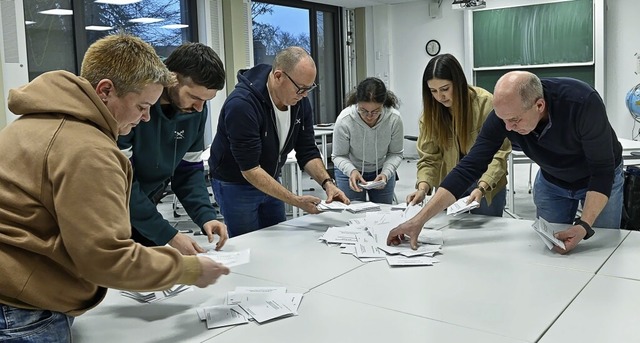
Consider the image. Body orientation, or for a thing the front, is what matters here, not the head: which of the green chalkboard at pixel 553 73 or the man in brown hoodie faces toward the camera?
the green chalkboard

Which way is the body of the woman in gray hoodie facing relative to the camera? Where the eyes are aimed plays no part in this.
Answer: toward the camera

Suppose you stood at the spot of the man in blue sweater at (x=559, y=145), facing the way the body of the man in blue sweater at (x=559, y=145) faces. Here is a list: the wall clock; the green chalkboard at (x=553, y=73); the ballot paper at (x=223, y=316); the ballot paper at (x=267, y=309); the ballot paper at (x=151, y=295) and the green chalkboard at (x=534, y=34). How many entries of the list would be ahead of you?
3

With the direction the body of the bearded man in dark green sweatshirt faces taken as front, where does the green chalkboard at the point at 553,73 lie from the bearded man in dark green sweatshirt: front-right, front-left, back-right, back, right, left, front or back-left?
left

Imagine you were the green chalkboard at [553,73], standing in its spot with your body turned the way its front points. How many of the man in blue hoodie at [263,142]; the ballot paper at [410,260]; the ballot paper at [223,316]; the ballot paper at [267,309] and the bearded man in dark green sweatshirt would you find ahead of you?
5

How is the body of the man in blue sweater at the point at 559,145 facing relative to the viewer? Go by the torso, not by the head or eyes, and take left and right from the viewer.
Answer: facing the viewer and to the left of the viewer

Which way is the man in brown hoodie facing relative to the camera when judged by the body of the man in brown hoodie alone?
to the viewer's right

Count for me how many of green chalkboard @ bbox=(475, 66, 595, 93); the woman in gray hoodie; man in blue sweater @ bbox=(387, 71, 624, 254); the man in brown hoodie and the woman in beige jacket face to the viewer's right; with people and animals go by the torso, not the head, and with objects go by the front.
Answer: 1

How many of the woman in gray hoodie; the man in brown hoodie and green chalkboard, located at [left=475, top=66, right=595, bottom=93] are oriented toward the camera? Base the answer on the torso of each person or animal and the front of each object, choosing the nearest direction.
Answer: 2

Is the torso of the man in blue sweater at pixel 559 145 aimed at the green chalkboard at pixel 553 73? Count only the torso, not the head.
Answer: no

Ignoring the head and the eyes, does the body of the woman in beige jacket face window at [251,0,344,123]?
no

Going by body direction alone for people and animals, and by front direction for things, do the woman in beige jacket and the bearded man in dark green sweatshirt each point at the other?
no

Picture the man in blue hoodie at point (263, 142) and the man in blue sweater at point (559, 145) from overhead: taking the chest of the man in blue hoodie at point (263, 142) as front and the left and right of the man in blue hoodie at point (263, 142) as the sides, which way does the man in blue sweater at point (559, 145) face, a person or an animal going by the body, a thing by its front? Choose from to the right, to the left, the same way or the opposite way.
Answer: to the right

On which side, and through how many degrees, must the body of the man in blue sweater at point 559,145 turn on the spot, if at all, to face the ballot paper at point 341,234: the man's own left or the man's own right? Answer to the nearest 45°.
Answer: approximately 45° to the man's own right

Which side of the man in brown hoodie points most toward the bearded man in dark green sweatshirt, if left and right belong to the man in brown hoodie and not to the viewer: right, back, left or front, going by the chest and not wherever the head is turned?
left

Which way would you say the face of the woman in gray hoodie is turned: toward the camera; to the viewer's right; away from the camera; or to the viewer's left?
toward the camera
